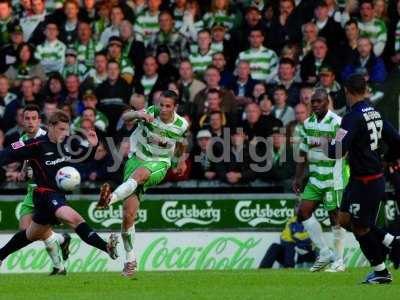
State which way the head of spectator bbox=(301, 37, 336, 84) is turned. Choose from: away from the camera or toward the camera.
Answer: toward the camera

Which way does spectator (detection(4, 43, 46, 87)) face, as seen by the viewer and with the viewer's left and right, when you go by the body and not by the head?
facing the viewer

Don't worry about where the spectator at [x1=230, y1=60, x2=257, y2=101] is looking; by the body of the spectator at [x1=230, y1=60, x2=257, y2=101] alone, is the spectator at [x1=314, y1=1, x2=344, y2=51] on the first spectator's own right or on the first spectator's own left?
on the first spectator's own left

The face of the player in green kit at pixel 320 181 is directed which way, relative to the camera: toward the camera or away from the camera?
toward the camera

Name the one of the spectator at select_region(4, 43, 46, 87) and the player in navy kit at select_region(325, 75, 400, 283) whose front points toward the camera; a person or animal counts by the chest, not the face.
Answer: the spectator

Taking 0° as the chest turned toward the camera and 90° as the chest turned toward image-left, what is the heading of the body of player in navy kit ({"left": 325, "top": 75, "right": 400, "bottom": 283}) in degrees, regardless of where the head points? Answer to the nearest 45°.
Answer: approximately 135°

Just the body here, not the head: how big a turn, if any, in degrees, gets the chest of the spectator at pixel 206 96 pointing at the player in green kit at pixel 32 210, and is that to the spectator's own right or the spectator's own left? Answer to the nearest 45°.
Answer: approximately 45° to the spectator's own right

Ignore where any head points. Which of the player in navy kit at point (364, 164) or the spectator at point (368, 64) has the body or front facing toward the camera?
the spectator

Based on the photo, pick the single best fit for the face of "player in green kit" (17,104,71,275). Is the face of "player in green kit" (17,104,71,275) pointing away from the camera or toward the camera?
toward the camera

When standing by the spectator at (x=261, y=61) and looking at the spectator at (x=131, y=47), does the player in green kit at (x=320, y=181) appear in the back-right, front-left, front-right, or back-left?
back-left

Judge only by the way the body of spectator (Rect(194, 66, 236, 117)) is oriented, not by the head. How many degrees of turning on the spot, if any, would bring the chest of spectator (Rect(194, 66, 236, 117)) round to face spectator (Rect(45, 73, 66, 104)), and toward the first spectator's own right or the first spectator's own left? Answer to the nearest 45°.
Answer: approximately 90° to the first spectator's own right

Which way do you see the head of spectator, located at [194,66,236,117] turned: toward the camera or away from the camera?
toward the camera

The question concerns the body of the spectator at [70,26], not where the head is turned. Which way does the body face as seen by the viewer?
toward the camera
